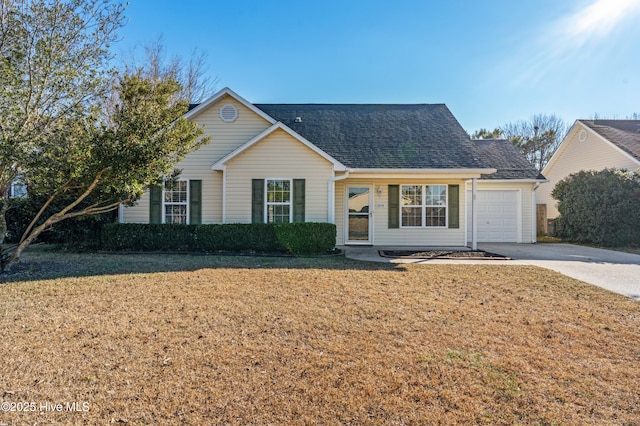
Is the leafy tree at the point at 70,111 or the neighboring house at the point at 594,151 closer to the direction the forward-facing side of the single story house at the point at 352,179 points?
the leafy tree

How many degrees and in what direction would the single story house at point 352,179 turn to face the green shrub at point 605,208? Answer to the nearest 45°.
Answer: approximately 90° to its left

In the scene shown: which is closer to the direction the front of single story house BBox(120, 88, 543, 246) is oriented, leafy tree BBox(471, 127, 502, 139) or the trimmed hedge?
the trimmed hedge

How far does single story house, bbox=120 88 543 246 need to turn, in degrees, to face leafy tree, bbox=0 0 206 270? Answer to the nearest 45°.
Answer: approximately 45° to its right

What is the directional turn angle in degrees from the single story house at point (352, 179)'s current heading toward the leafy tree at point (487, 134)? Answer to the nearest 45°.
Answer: approximately 135° to its left

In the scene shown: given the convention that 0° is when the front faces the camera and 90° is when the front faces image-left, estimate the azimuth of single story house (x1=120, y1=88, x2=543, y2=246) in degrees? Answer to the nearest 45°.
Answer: approximately 0°
